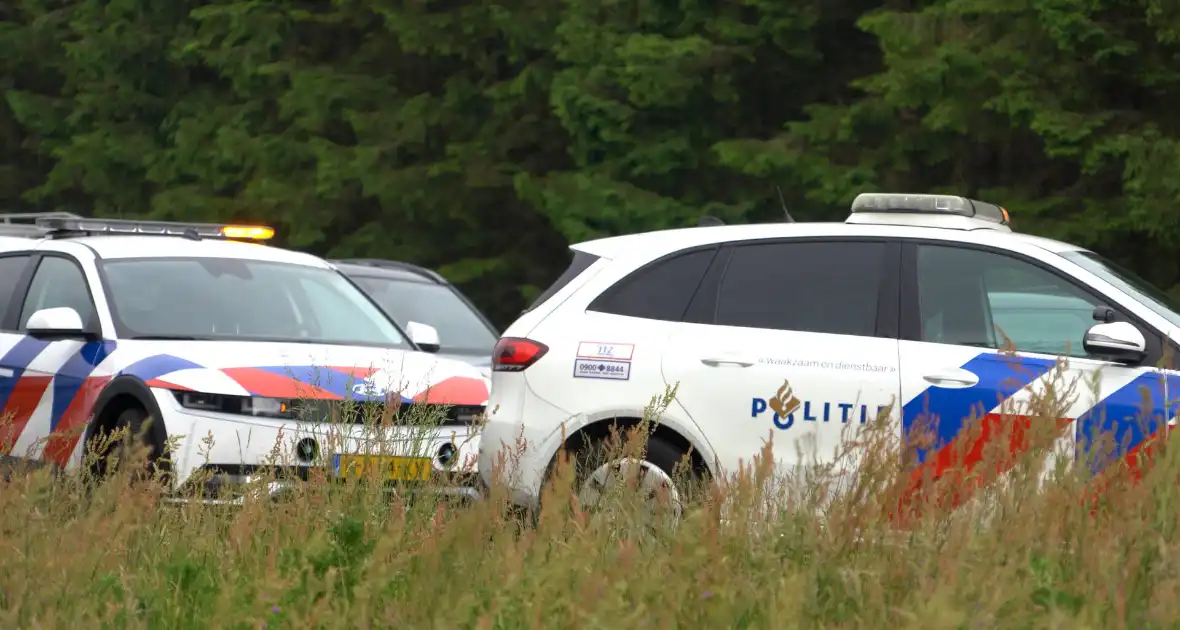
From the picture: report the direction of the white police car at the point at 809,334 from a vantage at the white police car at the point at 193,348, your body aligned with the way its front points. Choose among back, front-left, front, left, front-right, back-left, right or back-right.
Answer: front

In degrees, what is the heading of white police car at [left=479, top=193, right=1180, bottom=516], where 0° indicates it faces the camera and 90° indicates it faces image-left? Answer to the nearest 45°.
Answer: approximately 270°

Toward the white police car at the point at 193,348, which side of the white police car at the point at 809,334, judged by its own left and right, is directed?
back

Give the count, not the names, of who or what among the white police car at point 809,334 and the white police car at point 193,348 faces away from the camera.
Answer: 0
